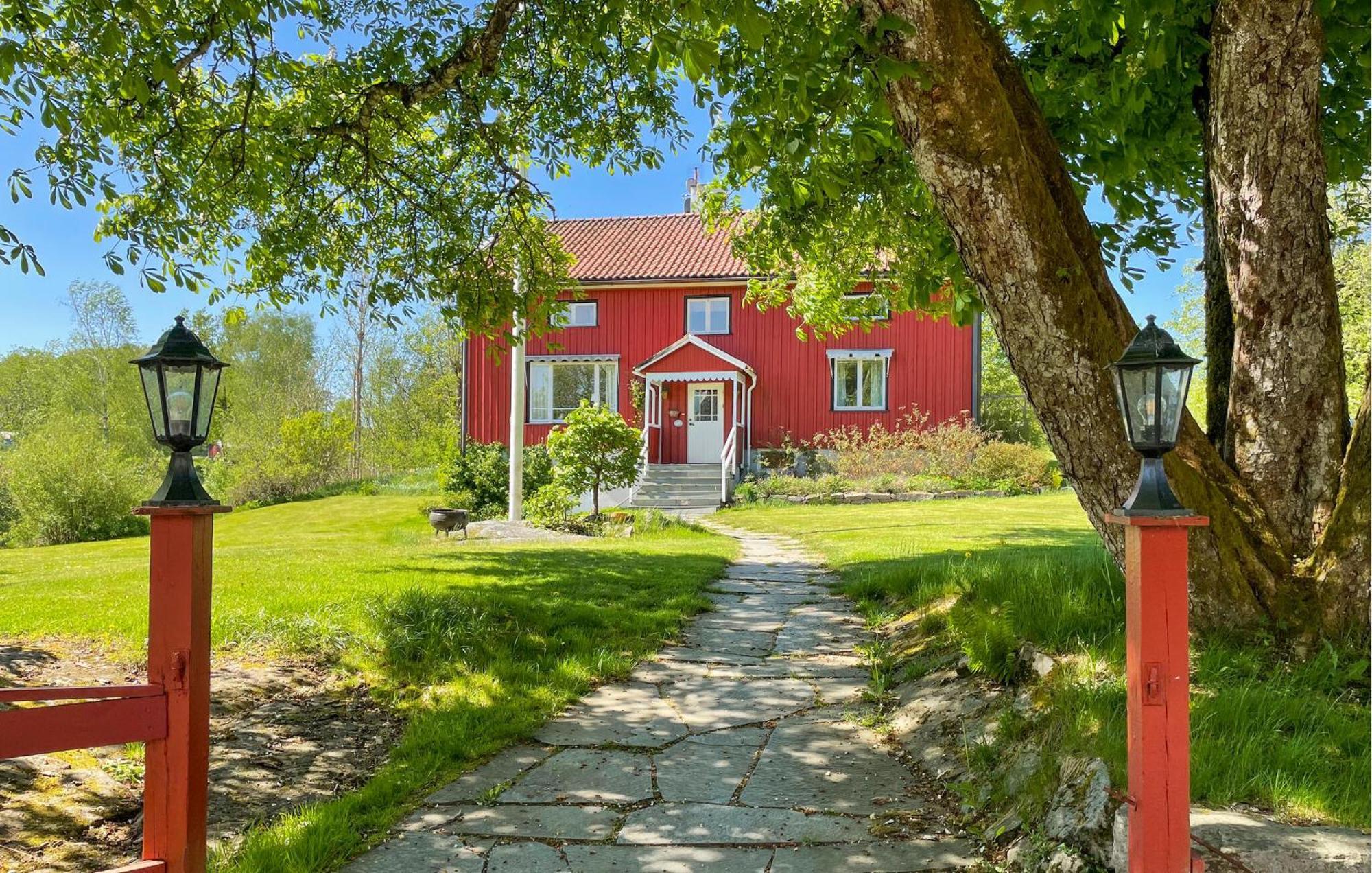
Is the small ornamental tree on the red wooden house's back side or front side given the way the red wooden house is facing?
on the front side

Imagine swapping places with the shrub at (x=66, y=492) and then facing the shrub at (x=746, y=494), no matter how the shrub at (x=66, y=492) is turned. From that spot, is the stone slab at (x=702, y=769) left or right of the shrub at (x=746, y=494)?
right

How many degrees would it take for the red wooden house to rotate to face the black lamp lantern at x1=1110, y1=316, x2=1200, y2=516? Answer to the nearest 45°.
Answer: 0° — it already faces it

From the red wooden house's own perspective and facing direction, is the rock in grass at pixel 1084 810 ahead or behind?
ahead

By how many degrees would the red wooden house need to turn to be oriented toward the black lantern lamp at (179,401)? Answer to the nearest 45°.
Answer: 0° — it already faces it

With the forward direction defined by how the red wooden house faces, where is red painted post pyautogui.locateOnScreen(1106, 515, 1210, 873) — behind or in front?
in front

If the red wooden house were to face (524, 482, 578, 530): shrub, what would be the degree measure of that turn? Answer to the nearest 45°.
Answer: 0° — it already faces it

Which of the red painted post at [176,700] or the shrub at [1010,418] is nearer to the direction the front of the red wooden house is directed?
the red painted post

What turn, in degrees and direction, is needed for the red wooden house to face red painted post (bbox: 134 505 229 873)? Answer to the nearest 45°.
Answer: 0° — it already faces it

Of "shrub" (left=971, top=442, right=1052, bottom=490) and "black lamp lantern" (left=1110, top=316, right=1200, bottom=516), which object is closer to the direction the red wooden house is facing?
the black lamp lantern

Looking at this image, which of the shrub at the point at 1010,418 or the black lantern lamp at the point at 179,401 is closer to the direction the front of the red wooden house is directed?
the black lantern lamp

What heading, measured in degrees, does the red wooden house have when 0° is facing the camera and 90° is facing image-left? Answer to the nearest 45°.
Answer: approximately 0°
